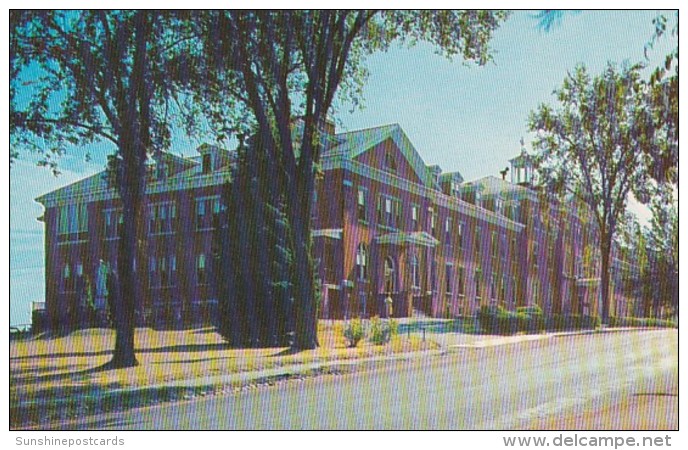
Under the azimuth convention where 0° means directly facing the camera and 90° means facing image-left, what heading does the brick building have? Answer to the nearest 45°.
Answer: approximately 315°

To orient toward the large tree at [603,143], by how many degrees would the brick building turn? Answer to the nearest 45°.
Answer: approximately 45° to its left

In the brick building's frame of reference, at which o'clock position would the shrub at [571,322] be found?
The shrub is roughly at 10 o'clock from the brick building.

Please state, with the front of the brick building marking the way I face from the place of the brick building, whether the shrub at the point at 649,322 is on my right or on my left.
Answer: on my left
